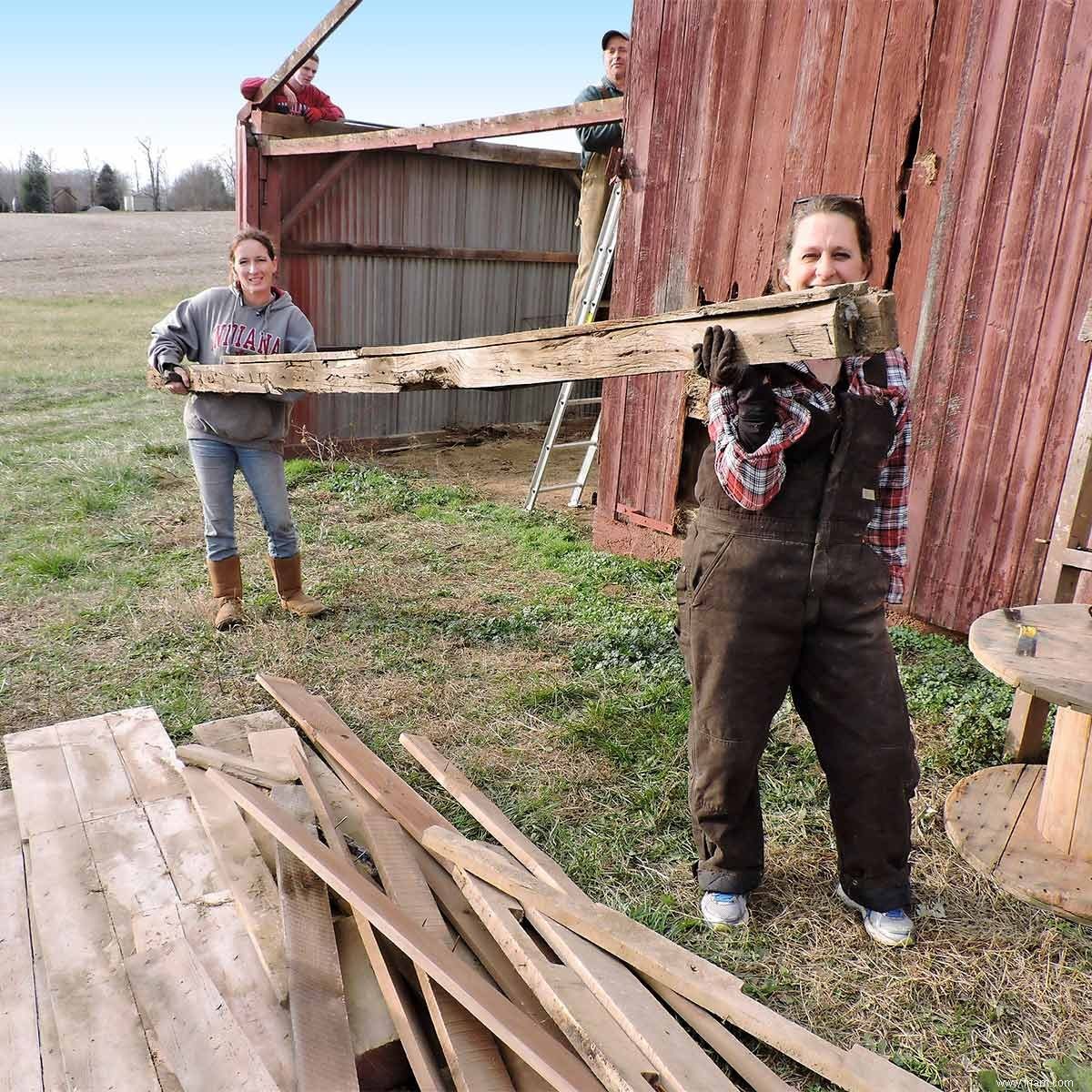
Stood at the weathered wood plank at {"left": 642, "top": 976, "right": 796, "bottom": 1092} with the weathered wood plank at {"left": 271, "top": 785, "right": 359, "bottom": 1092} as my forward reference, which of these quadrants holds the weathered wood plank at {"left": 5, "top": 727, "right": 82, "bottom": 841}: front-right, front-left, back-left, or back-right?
front-right

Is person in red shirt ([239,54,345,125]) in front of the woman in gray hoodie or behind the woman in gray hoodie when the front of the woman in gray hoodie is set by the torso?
behind

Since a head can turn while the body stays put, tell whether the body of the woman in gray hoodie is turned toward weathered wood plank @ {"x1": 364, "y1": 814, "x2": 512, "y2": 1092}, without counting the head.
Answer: yes

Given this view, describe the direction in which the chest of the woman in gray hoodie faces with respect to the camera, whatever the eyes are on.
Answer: toward the camera

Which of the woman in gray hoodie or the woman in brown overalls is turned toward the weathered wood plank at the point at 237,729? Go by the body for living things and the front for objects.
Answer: the woman in gray hoodie

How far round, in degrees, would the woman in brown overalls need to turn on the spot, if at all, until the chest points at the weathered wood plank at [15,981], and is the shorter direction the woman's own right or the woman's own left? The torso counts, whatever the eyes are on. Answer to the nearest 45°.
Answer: approximately 45° to the woman's own right

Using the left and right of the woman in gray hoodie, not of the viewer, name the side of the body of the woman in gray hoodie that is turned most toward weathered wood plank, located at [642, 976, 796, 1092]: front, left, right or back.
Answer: front

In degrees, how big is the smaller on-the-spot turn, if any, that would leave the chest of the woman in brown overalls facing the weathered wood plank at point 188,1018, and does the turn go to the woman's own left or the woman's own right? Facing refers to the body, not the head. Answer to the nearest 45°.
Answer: approximately 45° to the woman's own right

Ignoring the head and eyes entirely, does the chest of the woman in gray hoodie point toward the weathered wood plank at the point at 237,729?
yes

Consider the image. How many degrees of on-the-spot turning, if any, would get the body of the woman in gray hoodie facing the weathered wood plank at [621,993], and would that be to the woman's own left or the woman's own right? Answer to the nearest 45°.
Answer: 0° — they already face it

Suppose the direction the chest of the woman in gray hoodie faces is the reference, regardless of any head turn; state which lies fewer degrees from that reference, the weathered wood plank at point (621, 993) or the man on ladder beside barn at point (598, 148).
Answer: the weathered wood plank

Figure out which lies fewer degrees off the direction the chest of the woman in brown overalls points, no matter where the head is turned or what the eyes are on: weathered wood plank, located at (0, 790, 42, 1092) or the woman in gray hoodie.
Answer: the weathered wood plank

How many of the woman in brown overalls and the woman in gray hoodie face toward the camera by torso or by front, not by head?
2

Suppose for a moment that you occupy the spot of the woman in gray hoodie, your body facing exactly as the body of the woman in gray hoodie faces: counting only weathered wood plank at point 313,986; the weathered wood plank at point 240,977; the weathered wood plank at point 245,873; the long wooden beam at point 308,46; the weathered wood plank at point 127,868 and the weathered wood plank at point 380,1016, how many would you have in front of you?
5

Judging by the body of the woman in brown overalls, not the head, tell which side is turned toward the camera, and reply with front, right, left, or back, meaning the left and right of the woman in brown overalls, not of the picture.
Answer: front

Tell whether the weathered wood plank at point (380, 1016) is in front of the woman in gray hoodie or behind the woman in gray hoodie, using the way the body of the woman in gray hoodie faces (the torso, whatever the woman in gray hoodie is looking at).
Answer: in front
